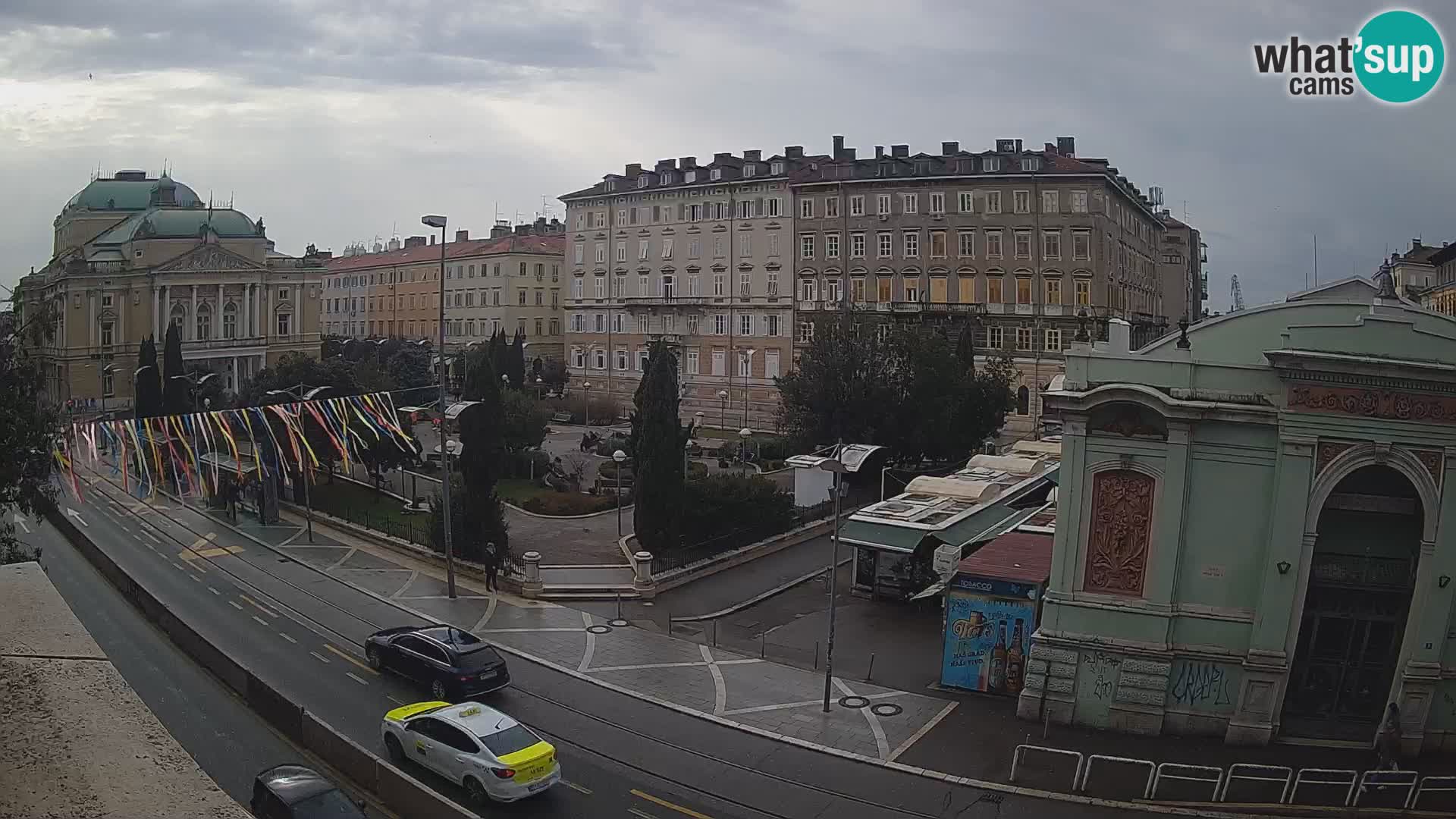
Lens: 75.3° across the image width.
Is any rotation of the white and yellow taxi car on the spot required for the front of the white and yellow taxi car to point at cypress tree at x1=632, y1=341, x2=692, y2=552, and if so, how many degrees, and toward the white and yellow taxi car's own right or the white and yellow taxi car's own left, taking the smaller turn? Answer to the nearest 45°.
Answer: approximately 45° to the white and yellow taxi car's own right

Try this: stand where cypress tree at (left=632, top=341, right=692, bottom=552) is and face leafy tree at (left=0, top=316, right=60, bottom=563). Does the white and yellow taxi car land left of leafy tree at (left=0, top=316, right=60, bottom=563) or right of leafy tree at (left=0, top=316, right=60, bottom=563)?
left

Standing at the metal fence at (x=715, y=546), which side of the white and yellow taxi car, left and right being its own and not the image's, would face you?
right

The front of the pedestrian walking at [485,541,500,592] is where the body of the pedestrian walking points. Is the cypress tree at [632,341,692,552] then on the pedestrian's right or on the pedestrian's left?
on the pedestrian's left

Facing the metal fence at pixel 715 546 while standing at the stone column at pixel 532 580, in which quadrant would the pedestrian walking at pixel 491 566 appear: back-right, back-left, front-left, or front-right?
back-left

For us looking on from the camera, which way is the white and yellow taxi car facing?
facing away from the viewer and to the left of the viewer

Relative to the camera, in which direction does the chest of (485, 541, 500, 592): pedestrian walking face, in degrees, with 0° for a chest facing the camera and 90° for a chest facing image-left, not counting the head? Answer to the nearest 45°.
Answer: approximately 315°

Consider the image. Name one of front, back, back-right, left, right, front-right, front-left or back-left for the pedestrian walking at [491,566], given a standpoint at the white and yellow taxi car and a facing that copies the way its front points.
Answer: front-right

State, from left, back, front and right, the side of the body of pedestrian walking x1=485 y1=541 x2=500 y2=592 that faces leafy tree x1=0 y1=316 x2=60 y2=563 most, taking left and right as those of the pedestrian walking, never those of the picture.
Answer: right
